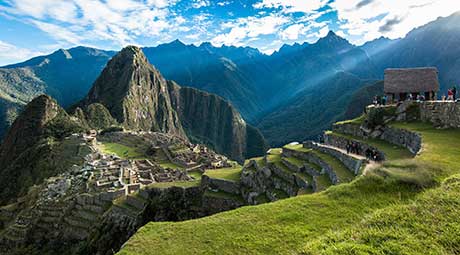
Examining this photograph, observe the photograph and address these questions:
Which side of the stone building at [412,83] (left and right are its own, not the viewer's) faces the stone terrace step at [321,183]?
front

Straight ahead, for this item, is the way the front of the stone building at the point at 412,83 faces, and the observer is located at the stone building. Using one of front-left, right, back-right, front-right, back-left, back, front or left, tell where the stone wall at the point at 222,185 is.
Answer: front-right

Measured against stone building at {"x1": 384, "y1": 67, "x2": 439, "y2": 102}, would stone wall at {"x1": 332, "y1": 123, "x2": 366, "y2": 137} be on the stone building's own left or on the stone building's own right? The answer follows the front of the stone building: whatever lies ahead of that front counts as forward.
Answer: on the stone building's own right

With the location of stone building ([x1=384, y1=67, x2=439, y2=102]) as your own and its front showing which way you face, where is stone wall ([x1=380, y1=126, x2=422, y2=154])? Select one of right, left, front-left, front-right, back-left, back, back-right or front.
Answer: front

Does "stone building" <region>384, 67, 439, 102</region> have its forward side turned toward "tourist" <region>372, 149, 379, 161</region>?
yes

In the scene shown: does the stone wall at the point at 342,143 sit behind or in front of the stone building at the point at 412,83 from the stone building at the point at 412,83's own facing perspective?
in front

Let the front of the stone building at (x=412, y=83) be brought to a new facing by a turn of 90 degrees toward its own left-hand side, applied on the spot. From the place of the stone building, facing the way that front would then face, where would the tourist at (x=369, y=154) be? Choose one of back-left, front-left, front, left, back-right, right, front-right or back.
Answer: right

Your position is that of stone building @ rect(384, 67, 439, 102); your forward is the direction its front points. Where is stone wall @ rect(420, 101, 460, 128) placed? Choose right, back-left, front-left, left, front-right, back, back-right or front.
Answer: front

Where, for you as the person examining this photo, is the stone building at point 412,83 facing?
facing the viewer
